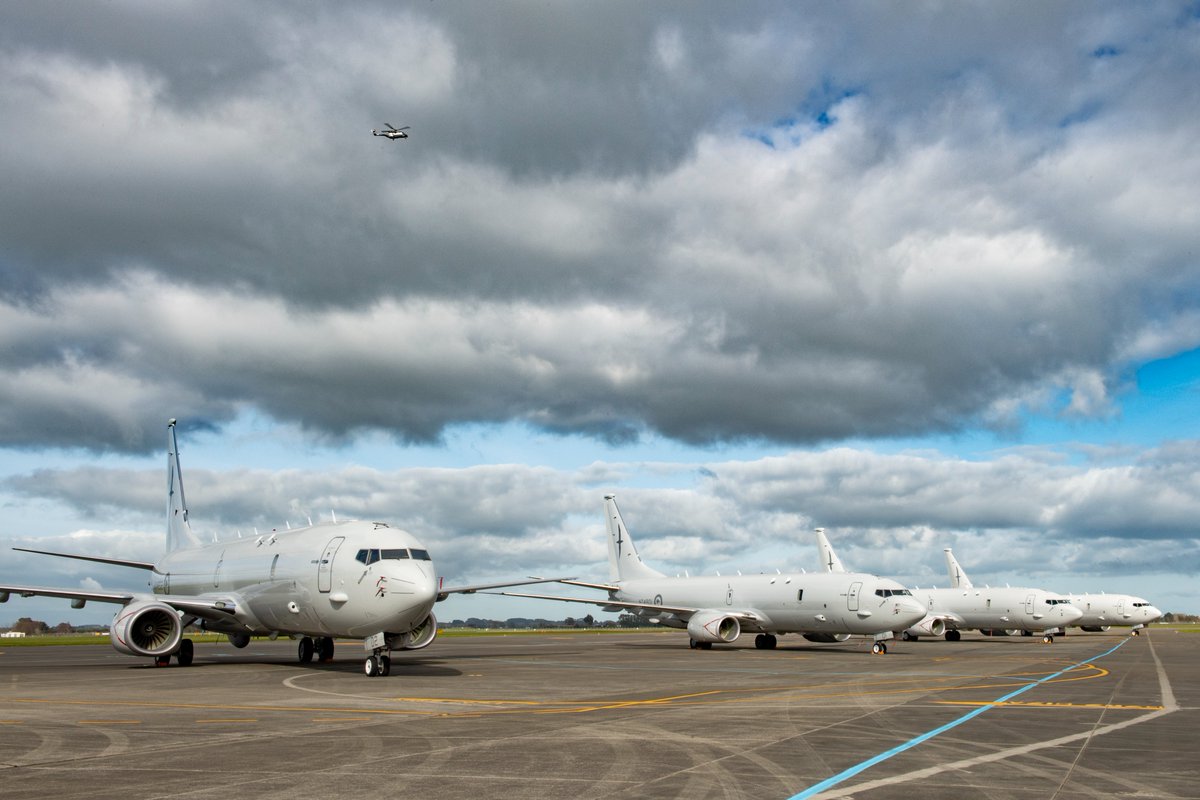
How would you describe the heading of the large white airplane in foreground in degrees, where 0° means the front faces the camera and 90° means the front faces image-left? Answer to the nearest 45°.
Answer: approximately 315°
